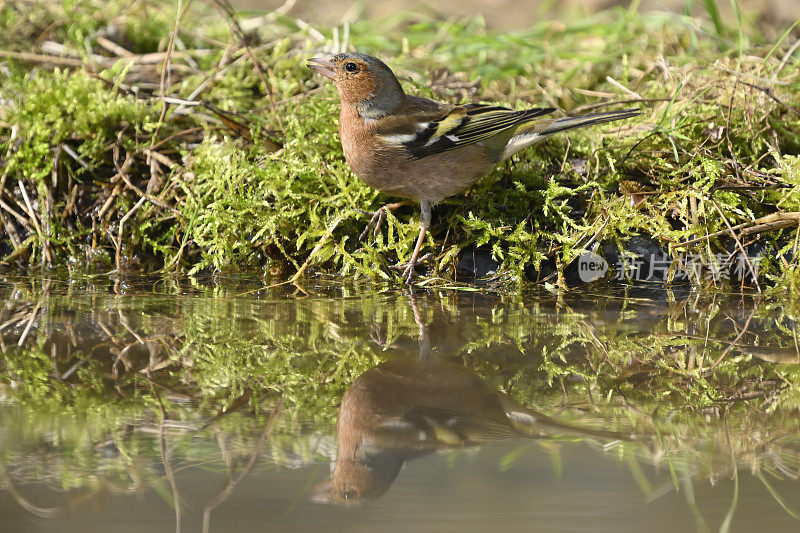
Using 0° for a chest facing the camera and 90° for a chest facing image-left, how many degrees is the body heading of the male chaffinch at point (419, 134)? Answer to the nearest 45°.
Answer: approximately 90°
